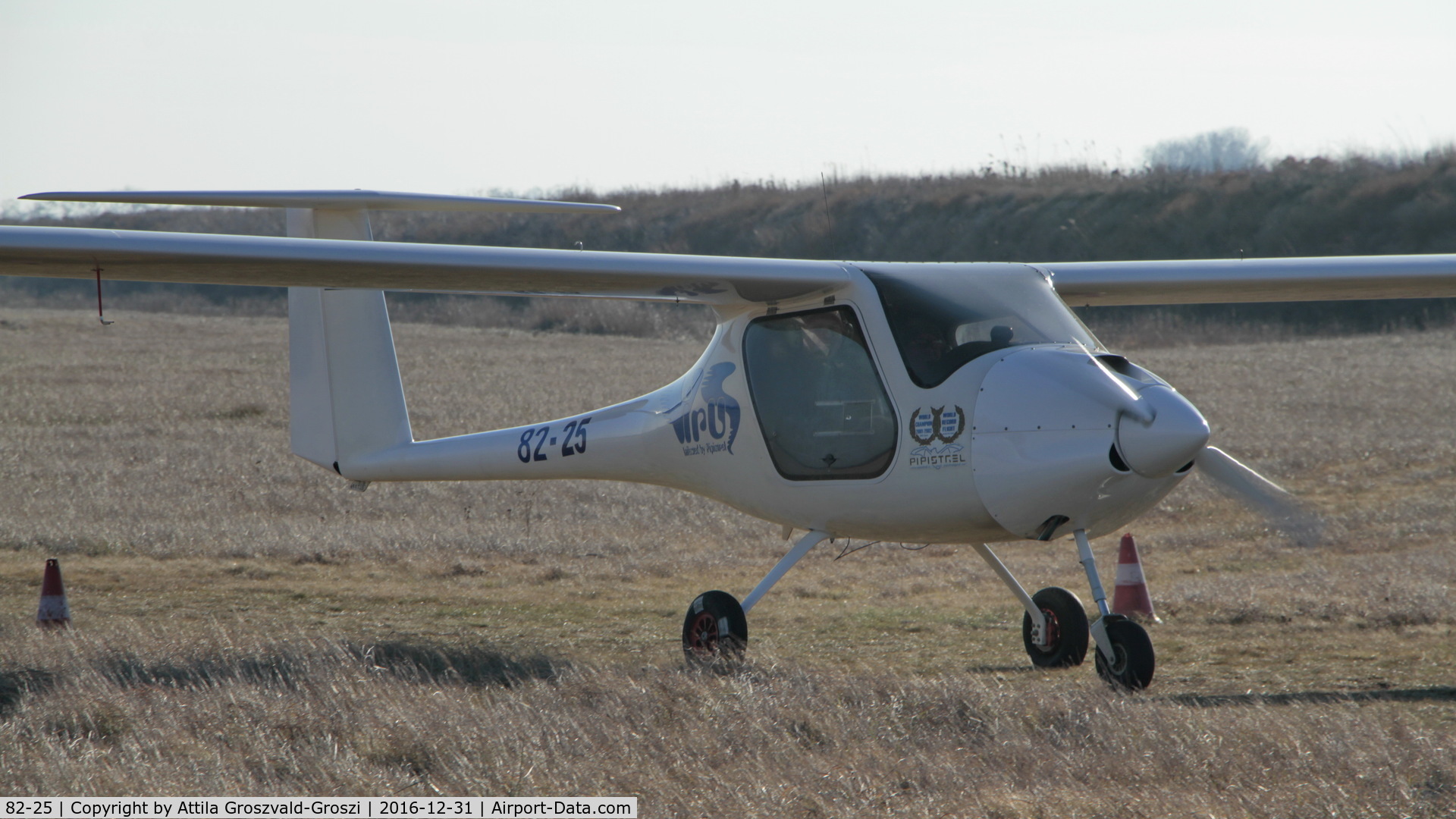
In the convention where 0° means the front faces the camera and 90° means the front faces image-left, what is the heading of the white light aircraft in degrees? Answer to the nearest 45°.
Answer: approximately 315°

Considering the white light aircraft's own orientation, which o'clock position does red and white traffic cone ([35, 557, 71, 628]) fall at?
The red and white traffic cone is roughly at 5 o'clock from the white light aircraft.

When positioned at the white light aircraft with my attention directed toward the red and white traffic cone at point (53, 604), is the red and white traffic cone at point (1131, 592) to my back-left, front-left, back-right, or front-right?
back-right

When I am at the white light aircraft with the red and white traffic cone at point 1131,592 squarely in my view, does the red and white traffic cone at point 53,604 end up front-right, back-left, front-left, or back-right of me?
back-left
